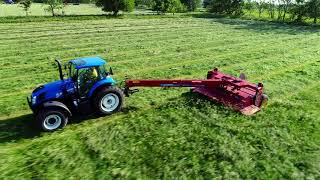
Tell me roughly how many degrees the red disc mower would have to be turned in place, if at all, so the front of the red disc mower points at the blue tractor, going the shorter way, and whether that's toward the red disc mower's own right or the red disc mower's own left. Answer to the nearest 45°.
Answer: approximately 45° to the red disc mower's own right

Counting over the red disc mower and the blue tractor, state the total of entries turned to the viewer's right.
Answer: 0

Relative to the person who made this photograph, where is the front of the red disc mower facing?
facing the viewer and to the left of the viewer

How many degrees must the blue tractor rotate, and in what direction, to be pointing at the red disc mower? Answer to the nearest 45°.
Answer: approximately 135° to its left
